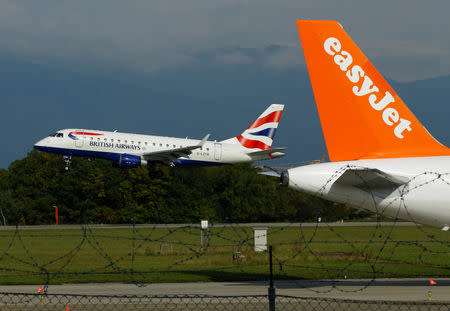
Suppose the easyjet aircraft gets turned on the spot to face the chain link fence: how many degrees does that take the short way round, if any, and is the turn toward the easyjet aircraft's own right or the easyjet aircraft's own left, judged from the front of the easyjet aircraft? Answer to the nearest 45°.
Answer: approximately 135° to the easyjet aircraft's own right

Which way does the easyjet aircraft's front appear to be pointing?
to the viewer's right
